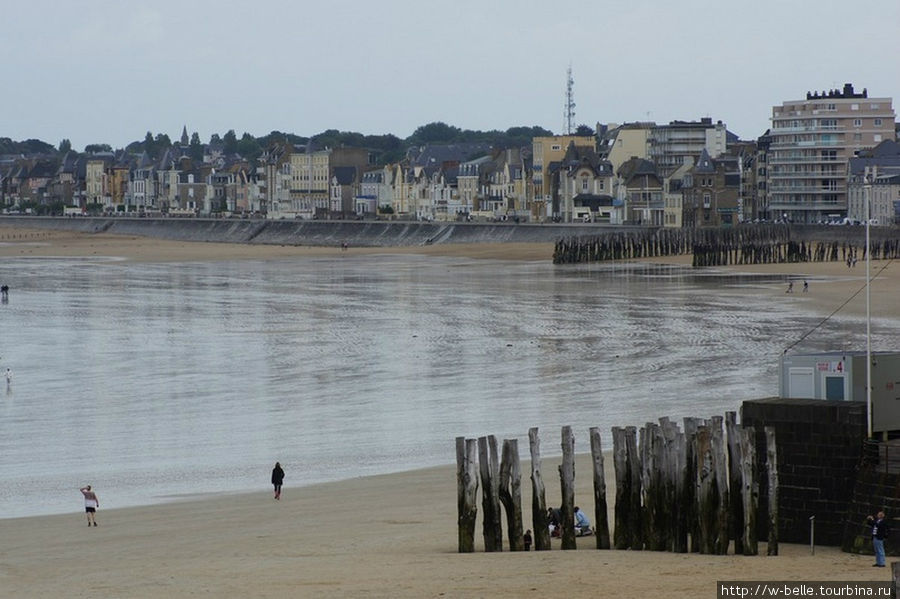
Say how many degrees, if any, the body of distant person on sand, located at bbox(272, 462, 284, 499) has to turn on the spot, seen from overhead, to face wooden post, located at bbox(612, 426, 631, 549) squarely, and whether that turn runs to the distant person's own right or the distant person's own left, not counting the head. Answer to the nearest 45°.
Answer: approximately 135° to the distant person's own right

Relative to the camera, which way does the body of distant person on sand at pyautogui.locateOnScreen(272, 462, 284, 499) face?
away from the camera

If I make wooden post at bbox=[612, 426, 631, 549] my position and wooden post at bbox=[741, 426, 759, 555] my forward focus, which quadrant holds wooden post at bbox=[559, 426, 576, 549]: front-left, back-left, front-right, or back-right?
back-right

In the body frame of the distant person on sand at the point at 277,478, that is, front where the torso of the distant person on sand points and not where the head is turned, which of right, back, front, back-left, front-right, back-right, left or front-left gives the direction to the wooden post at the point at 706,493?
back-right

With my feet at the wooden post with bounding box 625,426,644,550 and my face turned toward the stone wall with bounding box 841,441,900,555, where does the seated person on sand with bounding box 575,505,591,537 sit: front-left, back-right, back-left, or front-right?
back-left

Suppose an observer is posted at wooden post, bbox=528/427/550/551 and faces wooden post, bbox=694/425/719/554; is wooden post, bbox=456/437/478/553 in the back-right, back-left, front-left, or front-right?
back-right

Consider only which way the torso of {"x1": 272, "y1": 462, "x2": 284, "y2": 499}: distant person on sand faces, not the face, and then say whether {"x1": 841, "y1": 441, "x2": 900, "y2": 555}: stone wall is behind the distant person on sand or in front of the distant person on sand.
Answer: behind

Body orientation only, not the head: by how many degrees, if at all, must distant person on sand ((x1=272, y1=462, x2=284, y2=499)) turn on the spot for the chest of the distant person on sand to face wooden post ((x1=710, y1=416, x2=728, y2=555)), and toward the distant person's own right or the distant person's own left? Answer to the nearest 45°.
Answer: approximately 135° to the distant person's own right

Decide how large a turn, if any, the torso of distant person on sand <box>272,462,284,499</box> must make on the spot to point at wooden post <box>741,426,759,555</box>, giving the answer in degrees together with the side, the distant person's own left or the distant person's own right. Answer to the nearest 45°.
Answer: approximately 135° to the distant person's own right

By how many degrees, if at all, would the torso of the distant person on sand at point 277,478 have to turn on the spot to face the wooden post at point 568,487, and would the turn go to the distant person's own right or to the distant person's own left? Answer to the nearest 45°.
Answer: approximately 135° to the distant person's own right
